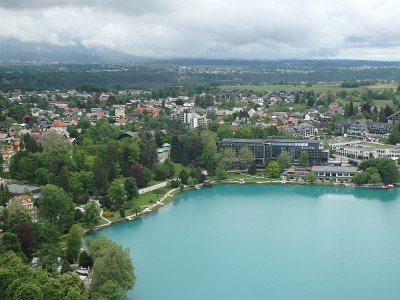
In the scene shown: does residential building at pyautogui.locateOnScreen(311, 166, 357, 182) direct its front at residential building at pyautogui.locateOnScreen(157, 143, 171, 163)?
no

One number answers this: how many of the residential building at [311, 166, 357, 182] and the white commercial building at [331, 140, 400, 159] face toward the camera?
2

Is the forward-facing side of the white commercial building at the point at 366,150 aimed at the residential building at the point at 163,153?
no

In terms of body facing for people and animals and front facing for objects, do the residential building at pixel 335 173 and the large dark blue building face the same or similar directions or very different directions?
same or similar directions

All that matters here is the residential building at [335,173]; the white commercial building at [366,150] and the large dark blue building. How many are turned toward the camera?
3

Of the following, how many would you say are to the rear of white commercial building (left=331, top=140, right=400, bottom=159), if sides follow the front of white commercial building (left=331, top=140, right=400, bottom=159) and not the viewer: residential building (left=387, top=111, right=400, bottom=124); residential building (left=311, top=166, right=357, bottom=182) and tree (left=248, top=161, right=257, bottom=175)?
1

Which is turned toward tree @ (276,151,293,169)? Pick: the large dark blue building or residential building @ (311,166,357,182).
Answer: the large dark blue building

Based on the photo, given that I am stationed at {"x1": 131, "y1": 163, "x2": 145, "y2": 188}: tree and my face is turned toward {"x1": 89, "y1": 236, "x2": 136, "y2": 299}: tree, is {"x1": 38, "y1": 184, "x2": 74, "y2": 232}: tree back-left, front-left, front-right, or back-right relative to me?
front-right

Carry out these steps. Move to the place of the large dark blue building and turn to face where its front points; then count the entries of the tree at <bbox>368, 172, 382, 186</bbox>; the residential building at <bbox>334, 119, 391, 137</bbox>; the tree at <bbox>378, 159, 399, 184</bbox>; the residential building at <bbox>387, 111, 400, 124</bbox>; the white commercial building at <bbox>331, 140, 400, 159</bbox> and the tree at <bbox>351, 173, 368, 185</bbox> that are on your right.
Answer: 0

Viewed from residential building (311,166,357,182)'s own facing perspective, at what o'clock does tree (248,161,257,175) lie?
The tree is roughly at 3 o'clock from the residential building.

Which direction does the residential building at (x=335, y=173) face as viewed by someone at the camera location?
facing the viewer

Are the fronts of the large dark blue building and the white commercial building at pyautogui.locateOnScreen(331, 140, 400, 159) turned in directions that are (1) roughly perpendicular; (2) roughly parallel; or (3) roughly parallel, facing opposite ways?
roughly parallel

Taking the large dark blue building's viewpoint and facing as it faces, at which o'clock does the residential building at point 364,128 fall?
The residential building is roughly at 7 o'clock from the large dark blue building.

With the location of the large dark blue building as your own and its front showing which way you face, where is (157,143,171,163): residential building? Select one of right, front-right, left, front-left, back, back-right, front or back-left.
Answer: right

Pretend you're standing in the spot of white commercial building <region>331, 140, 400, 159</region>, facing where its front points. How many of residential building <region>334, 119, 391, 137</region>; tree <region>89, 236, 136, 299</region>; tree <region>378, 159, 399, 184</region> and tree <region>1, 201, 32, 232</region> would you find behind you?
1

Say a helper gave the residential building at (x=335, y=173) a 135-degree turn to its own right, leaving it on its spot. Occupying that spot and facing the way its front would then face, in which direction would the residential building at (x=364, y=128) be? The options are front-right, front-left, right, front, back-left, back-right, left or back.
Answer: front-right

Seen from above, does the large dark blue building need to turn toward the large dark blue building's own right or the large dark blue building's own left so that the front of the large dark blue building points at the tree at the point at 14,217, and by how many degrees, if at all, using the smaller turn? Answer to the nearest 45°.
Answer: approximately 45° to the large dark blue building's own right

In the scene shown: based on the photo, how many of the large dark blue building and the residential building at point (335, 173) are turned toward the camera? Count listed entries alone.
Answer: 2
